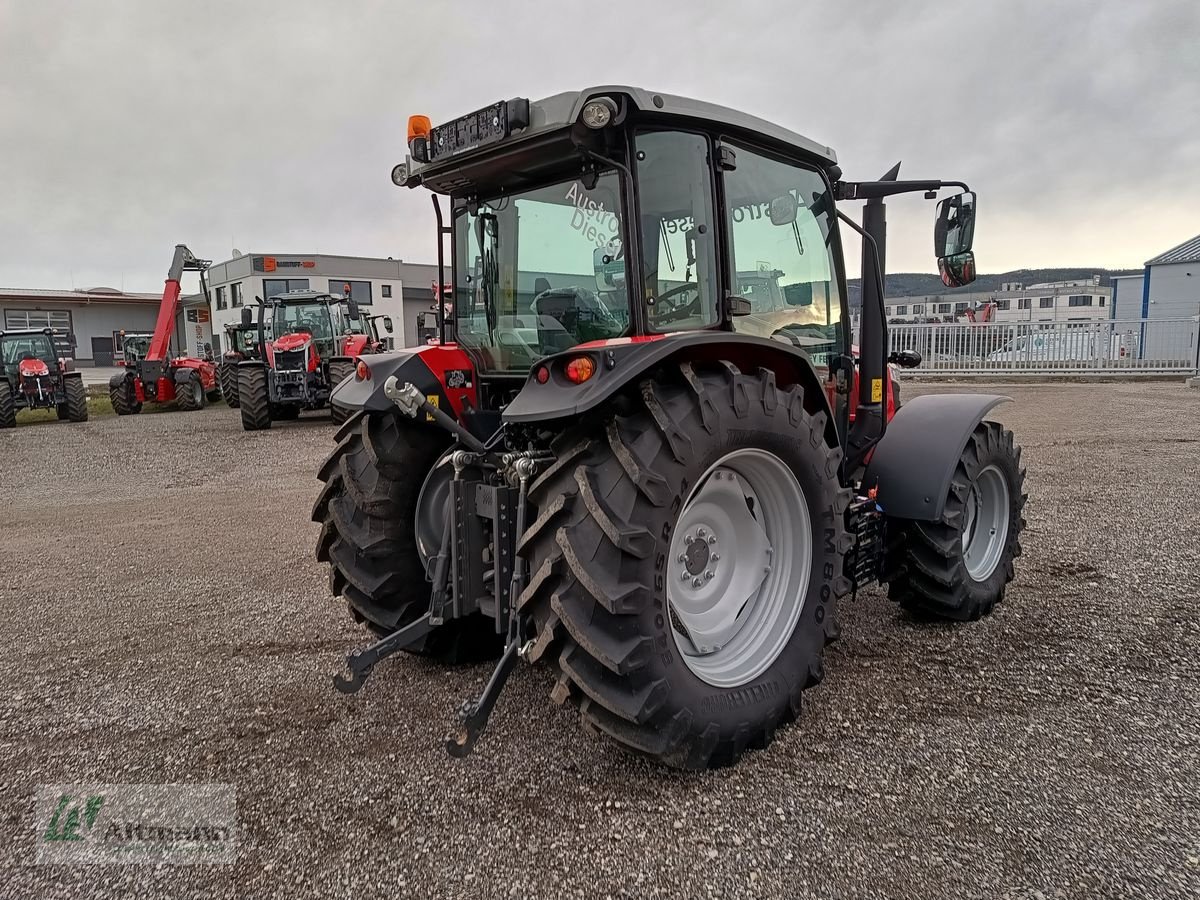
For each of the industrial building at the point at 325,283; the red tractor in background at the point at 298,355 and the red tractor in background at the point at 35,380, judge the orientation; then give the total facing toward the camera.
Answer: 3

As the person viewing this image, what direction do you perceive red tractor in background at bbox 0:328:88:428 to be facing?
facing the viewer

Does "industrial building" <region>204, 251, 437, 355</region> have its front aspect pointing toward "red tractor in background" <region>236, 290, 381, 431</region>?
yes

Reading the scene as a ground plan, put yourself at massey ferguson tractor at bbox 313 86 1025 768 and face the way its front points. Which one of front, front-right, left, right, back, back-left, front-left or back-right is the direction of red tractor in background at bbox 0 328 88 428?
left

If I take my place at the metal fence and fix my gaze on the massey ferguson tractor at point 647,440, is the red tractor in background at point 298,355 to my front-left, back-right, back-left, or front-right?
front-right

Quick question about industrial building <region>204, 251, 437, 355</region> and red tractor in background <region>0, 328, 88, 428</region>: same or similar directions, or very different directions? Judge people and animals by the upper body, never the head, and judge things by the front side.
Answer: same or similar directions

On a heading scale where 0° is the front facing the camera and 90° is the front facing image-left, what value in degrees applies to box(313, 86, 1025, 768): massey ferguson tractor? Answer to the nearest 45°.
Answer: approximately 225°

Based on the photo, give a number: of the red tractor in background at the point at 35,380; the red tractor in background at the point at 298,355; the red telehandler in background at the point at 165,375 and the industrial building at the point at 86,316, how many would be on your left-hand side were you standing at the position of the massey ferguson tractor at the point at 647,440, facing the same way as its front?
4

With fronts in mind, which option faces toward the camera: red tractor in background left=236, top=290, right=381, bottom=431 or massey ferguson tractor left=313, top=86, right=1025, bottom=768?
the red tractor in background

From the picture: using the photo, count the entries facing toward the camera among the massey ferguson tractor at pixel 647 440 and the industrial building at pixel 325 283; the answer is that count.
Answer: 1

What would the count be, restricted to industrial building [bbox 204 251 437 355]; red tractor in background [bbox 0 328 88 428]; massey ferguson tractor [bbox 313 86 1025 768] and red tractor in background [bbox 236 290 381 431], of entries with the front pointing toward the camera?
3

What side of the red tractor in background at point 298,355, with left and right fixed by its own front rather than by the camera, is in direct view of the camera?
front

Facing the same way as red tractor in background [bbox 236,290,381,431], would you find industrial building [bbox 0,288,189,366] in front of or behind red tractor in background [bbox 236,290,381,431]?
behind

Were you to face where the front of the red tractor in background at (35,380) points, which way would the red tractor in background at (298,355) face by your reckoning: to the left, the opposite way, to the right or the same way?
the same way

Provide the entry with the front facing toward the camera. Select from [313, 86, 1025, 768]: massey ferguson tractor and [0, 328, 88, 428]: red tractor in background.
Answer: the red tractor in background

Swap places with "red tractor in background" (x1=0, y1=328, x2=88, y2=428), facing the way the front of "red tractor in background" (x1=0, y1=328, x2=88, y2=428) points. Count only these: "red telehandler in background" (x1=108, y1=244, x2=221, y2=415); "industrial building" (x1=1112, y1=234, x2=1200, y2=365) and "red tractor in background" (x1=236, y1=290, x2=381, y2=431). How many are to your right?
0

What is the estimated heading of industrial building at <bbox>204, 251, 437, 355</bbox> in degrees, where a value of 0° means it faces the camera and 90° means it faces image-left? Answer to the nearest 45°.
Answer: approximately 0°
